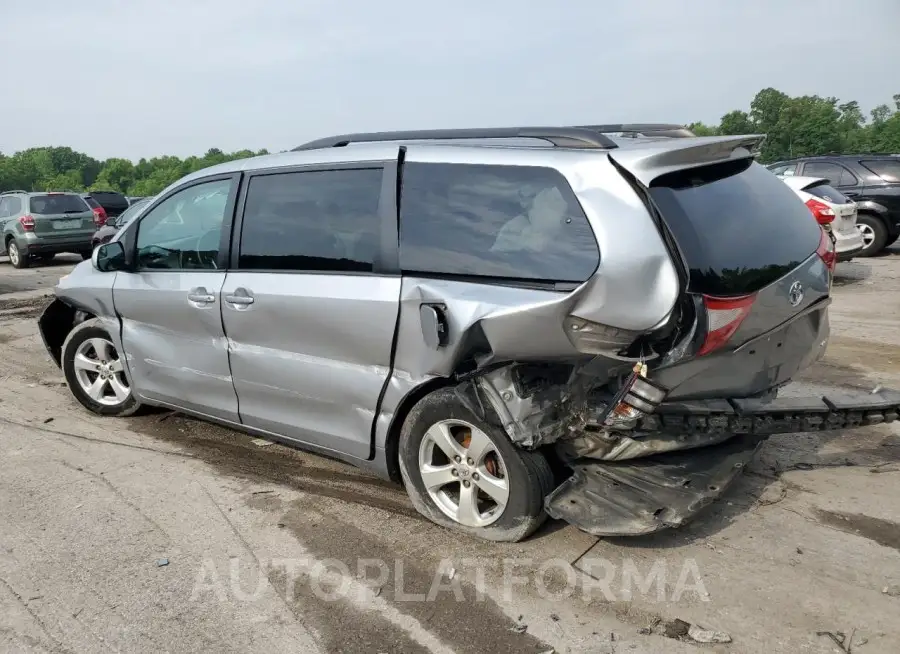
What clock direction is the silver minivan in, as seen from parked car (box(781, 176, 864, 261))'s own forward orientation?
The silver minivan is roughly at 8 o'clock from the parked car.

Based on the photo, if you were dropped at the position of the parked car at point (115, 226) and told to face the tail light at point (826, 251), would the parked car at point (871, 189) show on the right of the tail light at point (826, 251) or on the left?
left

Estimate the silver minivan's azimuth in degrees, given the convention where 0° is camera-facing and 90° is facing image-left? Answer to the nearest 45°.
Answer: approximately 135°

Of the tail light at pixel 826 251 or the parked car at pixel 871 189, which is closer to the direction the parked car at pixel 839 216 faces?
the parked car

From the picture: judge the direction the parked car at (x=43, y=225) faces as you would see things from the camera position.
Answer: facing away from the viewer and to the left of the viewer

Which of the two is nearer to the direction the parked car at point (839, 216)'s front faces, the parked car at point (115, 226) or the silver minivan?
the parked car

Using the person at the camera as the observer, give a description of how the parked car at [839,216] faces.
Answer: facing away from the viewer and to the left of the viewer

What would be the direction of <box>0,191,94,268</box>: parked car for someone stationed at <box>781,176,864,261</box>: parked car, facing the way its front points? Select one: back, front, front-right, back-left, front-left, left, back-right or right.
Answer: front-left

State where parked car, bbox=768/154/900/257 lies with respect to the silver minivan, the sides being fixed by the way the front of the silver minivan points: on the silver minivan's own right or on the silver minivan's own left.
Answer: on the silver minivan's own right

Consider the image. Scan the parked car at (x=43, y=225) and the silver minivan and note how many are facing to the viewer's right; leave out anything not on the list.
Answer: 0

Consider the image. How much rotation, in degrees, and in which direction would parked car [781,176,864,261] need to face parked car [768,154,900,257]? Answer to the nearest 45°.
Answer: approximately 45° to its right

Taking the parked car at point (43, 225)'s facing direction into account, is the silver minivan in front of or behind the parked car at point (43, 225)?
behind
